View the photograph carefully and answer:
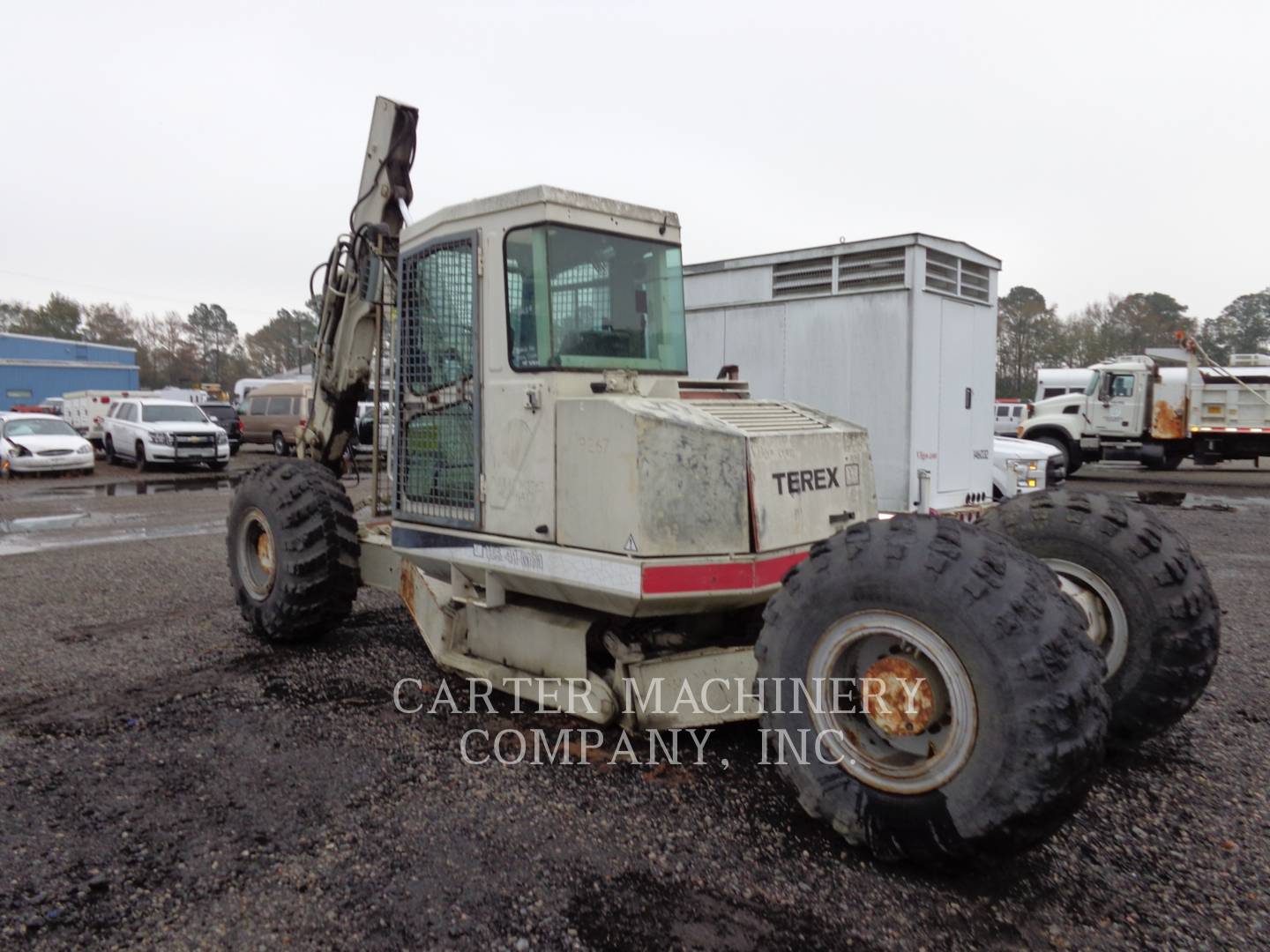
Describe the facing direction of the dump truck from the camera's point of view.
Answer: facing to the left of the viewer

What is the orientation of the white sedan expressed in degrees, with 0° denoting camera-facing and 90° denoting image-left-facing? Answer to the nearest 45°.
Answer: approximately 315°

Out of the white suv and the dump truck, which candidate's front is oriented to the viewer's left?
the dump truck

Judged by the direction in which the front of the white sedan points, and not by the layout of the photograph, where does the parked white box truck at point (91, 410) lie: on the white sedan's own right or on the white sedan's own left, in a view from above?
on the white sedan's own left

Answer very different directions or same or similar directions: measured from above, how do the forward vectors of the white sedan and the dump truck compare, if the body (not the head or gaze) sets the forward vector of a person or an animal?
very different directions

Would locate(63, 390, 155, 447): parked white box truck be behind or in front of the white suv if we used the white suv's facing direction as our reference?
behind
